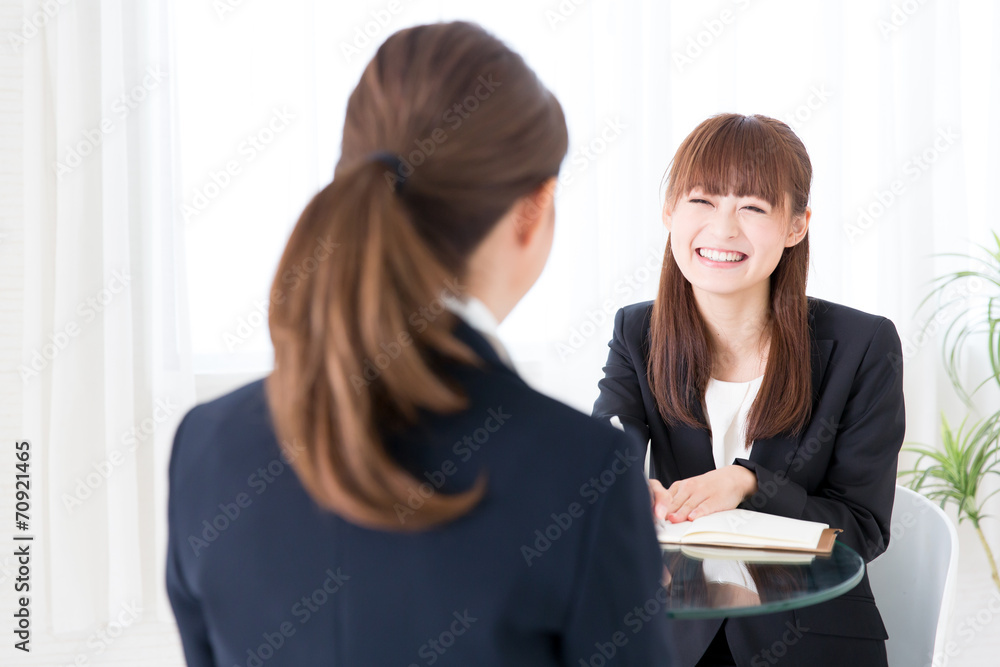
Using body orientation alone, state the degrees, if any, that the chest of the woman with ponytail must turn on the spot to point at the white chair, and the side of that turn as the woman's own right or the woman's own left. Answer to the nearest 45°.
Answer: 0° — they already face it

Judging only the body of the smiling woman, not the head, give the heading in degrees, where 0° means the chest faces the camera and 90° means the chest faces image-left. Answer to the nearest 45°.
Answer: approximately 45°

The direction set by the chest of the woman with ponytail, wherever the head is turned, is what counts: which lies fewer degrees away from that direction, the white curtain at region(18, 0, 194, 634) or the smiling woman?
the smiling woman

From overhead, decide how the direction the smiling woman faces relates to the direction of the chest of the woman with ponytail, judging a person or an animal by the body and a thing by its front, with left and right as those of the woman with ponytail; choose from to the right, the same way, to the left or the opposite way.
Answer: the opposite way

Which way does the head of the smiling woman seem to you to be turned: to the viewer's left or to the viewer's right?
to the viewer's left

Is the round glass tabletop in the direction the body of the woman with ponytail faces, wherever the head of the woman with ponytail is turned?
yes

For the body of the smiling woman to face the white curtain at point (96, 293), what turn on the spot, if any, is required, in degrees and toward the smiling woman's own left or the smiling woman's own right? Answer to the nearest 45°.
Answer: approximately 45° to the smiling woman's own right

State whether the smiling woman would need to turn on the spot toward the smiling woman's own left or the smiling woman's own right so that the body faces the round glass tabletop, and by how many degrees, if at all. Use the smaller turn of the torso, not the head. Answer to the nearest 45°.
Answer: approximately 45° to the smiling woman's own left

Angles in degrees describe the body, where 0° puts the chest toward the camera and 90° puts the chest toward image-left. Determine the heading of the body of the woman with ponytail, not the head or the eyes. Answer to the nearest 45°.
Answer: approximately 225°

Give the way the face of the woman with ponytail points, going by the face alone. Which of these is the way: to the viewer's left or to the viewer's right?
to the viewer's right
